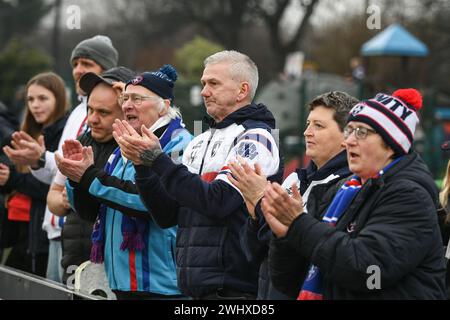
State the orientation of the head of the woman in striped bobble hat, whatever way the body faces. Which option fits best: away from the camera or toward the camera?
toward the camera

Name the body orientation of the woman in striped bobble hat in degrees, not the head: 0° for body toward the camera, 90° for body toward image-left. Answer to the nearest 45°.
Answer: approximately 45°

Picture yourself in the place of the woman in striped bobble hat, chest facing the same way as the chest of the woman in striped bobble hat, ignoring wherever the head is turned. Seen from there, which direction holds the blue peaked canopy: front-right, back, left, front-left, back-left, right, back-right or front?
back-right
